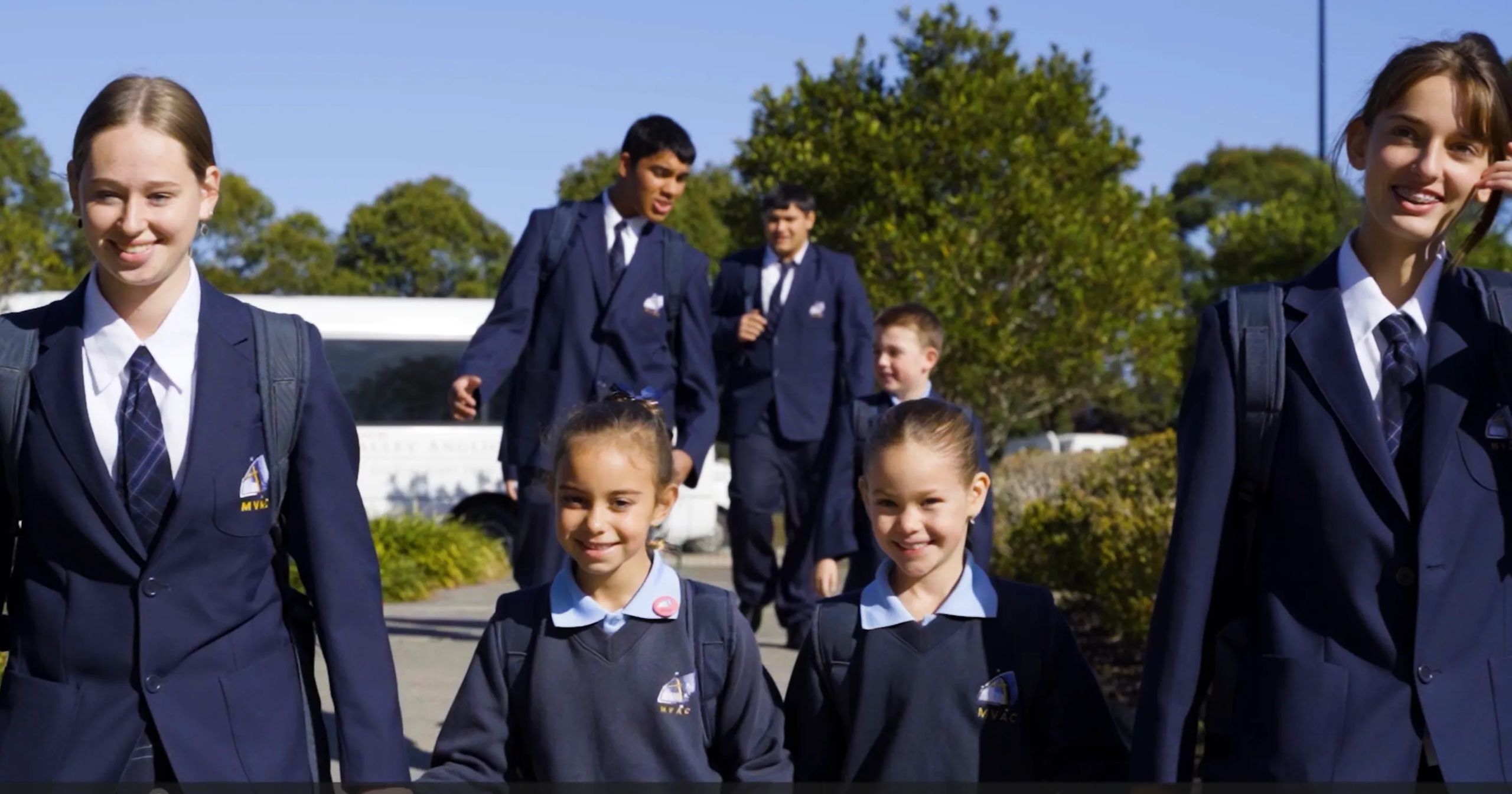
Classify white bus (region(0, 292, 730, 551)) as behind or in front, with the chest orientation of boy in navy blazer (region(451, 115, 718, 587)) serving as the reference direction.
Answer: behind

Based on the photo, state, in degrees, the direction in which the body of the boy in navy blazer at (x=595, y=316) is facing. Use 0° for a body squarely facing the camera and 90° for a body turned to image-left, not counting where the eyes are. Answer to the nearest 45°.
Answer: approximately 0°

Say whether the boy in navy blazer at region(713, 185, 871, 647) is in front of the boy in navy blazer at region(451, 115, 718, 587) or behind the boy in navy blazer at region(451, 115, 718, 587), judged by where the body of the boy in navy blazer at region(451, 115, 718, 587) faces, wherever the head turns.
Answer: behind

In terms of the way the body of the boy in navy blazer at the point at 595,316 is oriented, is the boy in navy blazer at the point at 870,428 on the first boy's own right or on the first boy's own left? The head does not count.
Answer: on the first boy's own left

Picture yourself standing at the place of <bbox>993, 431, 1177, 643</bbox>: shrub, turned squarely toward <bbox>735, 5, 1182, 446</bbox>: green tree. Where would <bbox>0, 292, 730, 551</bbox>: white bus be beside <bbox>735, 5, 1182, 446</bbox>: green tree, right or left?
left
